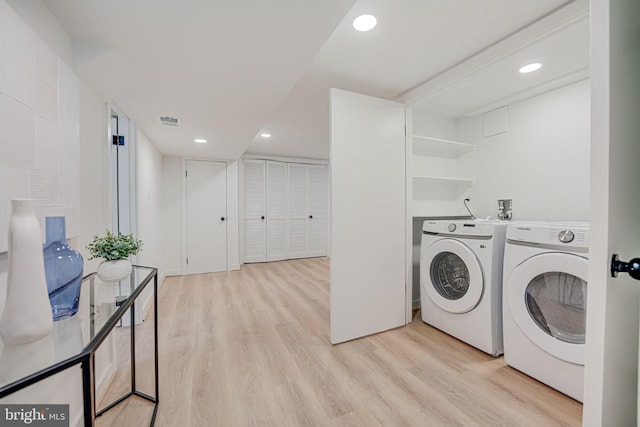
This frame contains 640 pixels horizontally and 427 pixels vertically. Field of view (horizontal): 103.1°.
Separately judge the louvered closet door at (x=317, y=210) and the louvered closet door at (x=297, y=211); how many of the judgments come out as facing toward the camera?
2

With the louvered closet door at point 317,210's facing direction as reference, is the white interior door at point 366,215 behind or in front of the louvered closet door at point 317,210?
in front

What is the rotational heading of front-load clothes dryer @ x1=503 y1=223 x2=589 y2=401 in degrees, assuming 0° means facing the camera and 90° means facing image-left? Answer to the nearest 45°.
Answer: approximately 45°

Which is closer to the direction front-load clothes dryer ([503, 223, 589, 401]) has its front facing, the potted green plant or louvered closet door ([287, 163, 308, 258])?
the potted green plant

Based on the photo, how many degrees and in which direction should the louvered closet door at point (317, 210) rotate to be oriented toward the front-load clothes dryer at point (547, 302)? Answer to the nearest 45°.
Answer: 0° — it already faces it

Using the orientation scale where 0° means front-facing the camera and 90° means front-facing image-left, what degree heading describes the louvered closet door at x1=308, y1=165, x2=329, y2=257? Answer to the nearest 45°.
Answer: approximately 0°
